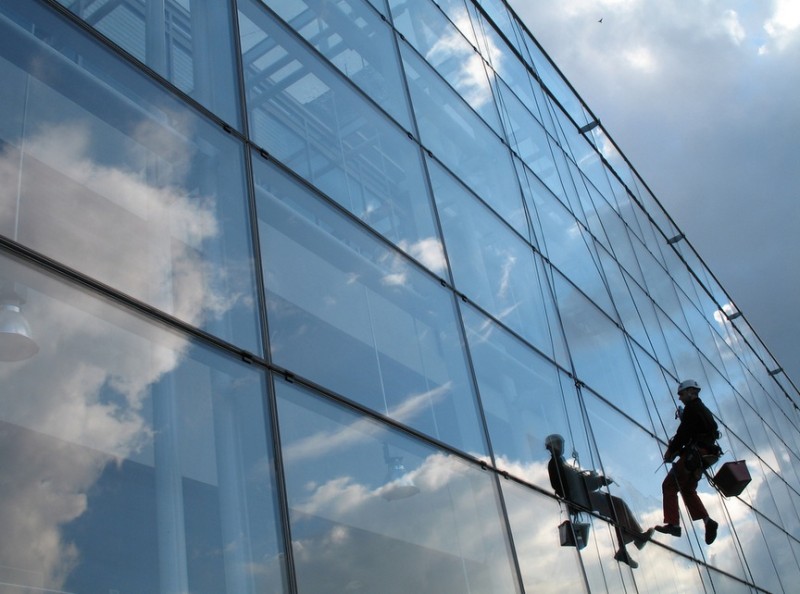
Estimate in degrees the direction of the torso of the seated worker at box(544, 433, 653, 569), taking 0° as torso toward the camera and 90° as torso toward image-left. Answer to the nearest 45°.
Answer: approximately 270°

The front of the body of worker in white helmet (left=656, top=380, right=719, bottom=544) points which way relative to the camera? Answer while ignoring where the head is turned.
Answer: to the viewer's left

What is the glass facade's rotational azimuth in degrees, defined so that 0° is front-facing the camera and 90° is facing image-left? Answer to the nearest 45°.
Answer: approximately 315°

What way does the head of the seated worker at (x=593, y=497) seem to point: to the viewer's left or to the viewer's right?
to the viewer's right
